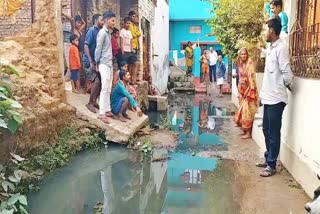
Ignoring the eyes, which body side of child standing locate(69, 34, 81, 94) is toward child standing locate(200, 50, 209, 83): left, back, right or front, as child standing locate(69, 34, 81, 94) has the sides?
left

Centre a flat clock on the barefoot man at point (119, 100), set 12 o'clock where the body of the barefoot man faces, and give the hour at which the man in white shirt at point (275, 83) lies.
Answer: The man in white shirt is roughly at 2 o'clock from the barefoot man.

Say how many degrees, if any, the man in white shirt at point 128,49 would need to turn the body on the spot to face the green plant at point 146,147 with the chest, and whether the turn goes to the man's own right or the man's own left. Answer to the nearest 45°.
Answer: approximately 45° to the man's own right

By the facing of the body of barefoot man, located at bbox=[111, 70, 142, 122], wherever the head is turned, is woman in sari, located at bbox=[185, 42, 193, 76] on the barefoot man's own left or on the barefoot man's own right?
on the barefoot man's own left

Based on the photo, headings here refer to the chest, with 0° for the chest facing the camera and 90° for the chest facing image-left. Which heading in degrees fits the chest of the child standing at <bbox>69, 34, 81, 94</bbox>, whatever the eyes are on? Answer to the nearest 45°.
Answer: approximately 315°

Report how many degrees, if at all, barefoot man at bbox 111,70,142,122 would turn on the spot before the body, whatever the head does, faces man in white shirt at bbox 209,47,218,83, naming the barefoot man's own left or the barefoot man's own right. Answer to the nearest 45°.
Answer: approximately 90° to the barefoot man's own left

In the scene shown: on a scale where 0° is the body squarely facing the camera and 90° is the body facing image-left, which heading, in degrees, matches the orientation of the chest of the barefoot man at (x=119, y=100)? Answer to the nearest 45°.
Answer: approximately 270°

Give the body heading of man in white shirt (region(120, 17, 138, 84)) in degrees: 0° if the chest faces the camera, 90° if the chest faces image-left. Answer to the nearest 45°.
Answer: approximately 315°

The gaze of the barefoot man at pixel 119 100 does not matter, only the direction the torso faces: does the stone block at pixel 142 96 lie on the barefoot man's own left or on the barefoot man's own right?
on the barefoot man's own left
